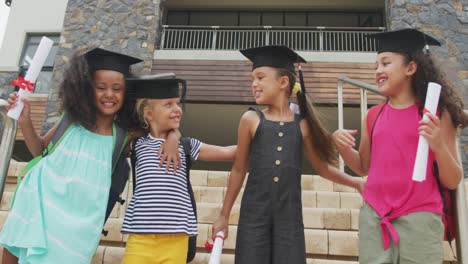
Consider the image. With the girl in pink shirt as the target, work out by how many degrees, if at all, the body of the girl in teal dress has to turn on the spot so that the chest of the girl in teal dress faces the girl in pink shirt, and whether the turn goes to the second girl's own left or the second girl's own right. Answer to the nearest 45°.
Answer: approximately 45° to the second girl's own left

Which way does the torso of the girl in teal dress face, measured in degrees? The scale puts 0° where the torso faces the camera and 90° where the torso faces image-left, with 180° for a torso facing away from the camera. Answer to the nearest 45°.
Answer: approximately 0°
